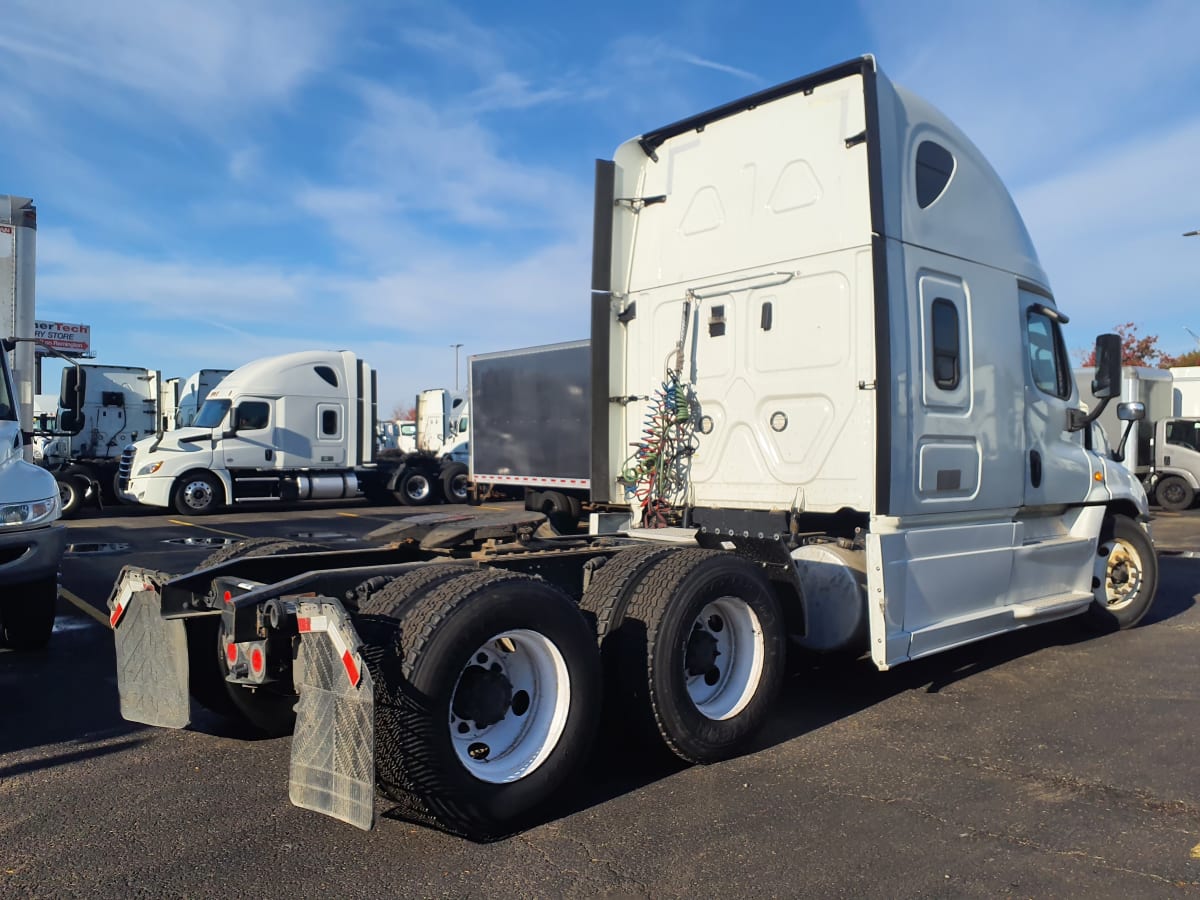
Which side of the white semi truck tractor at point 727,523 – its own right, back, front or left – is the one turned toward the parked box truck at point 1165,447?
front

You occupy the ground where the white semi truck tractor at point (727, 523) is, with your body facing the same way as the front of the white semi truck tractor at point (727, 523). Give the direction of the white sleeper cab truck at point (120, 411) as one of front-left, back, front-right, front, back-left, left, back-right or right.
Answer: left

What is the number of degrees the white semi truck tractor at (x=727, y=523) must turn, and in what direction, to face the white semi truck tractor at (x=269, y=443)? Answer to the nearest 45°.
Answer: approximately 90° to its left

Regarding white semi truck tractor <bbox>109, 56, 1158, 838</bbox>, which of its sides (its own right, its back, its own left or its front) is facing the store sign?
left

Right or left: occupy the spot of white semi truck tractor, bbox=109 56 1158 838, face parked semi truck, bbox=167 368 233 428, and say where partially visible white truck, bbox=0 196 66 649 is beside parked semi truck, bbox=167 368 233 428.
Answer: left

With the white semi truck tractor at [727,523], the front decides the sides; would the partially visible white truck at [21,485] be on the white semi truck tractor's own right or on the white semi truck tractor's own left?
on the white semi truck tractor's own left

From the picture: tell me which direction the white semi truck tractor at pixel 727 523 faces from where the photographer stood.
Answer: facing away from the viewer and to the right of the viewer

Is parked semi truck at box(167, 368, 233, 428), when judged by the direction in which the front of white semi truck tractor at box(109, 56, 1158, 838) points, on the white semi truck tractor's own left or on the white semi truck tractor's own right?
on the white semi truck tractor's own left
